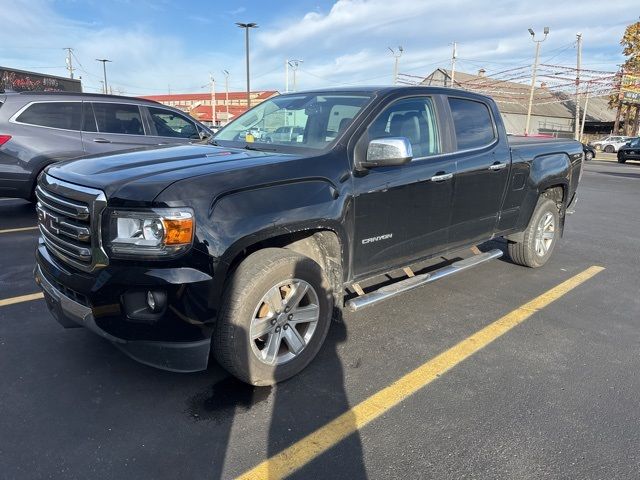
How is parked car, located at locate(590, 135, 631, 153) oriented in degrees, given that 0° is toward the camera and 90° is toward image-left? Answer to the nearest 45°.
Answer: approximately 45°

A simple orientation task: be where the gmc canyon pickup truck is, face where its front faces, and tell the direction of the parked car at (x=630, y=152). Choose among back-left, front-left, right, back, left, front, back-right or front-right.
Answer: back

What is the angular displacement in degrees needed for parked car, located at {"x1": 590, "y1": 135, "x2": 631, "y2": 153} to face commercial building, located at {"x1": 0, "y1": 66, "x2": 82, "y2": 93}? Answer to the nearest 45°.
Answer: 0° — it already faces it

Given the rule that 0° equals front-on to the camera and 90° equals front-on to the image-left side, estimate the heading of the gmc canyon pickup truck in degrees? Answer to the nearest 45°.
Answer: approximately 45°

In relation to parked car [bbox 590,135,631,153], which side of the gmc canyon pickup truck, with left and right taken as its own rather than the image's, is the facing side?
back

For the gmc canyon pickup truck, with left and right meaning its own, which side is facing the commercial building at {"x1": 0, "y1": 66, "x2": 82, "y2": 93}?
right

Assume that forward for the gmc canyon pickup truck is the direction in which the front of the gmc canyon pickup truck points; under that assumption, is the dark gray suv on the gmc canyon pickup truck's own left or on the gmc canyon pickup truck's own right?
on the gmc canyon pickup truck's own right
